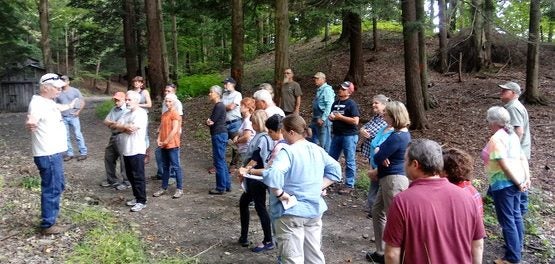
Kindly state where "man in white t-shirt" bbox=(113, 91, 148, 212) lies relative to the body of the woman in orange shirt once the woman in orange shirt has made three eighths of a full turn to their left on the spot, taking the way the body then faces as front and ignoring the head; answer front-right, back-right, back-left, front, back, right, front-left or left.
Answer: back-right

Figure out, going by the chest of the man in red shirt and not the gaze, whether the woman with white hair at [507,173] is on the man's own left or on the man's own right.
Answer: on the man's own right

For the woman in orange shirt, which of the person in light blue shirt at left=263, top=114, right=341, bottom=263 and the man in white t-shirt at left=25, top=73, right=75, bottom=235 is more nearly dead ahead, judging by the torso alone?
the man in white t-shirt

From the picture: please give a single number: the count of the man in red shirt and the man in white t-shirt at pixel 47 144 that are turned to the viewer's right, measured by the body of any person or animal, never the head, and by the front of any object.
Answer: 1

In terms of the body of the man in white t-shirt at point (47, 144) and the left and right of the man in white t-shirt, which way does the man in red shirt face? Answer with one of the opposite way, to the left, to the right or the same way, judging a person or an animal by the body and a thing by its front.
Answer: to the left

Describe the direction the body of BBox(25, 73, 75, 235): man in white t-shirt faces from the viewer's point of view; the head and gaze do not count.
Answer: to the viewer's right

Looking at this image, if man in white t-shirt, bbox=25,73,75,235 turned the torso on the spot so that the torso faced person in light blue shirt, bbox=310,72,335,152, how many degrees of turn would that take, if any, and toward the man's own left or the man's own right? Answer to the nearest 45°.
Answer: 0° — they already face them

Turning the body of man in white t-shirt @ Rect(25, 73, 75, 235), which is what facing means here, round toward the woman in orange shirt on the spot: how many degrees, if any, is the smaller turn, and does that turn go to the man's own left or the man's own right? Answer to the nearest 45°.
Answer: approximately 45° to the man's own left

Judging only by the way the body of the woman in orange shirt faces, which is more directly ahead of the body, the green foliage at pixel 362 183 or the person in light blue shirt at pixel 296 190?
the person in light blue shirt

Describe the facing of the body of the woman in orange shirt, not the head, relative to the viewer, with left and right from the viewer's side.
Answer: facing the viewer and to the left of the viewer

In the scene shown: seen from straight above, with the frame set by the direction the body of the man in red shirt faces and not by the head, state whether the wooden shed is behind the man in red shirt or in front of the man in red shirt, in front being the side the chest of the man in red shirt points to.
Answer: in front

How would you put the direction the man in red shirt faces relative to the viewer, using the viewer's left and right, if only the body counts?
facing away from the viewer and to the left of the viewer

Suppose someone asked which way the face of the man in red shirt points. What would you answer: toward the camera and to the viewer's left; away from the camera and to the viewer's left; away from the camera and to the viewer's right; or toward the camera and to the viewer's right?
away from the camera and to the viewer's left

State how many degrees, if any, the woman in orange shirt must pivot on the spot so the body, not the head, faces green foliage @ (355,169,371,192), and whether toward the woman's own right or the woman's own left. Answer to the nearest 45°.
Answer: approximately 135° to the woman's own left

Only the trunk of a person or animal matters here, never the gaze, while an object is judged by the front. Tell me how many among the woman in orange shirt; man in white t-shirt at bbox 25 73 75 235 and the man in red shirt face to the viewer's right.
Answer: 1

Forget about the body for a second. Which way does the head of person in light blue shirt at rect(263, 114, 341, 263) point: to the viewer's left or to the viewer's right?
to the viewer's left
